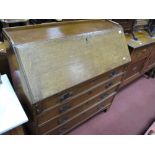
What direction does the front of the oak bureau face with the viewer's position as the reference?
facing the viewer and to the right of the viewer
